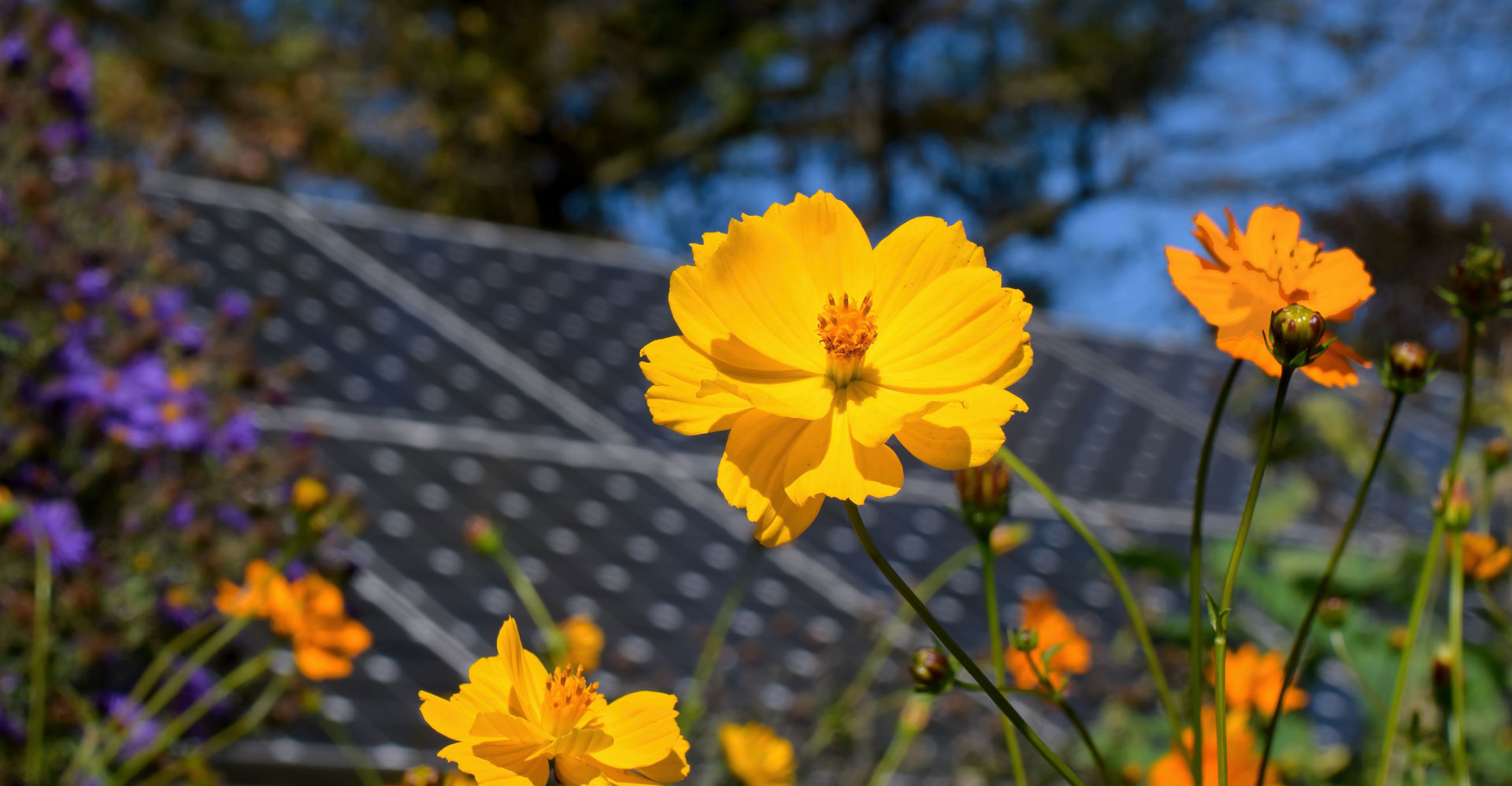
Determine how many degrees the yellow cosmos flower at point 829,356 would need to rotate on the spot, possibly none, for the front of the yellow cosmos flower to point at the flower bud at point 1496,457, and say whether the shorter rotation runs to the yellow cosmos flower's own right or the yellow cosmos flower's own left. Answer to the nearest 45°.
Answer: approximately 135° to the yellow cosmos flower's own left

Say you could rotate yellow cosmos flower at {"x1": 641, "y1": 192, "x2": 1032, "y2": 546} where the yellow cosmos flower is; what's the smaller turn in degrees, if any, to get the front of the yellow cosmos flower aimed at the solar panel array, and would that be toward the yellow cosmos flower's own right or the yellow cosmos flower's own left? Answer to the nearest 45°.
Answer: approximately 180°

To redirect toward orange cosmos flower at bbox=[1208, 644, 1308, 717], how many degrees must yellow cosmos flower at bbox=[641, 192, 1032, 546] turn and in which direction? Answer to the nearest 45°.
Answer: approximately 135° to its left

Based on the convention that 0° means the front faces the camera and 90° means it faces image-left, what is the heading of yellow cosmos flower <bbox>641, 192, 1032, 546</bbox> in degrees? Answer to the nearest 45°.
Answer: approximately 0°

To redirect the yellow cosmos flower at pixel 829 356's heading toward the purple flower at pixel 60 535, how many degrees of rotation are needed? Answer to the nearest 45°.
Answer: approximately 135° to its right
